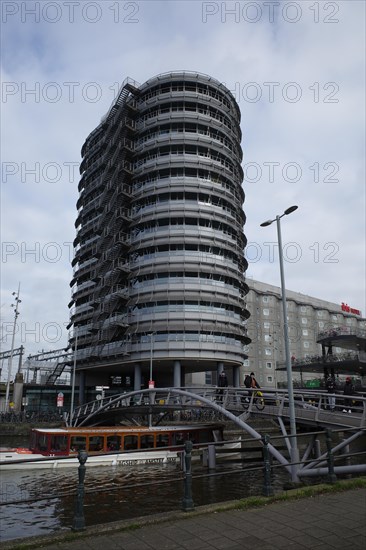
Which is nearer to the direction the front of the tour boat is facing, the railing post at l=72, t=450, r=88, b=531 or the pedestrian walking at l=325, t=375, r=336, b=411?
the railing post

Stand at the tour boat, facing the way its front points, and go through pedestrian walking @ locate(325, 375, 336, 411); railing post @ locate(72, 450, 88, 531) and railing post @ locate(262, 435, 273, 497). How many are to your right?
0

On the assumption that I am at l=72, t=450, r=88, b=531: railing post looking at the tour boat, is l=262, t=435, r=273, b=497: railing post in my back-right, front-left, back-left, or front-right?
front-right

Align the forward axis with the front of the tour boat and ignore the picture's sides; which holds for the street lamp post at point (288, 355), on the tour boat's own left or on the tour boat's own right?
on the tour boat's own left

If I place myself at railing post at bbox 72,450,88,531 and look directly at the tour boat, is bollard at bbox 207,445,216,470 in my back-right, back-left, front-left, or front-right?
front-right

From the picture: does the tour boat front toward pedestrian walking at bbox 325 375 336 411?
no

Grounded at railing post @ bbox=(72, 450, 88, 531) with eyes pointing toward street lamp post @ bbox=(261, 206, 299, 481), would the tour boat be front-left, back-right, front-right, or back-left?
front-left

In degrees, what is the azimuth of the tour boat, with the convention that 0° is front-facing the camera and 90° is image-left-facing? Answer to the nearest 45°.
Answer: approximately 45°

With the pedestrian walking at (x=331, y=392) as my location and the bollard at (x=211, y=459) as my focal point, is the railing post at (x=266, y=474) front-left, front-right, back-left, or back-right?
front-left

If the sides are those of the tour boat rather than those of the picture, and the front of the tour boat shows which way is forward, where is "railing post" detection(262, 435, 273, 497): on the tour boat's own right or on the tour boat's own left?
on the tour boat's own left

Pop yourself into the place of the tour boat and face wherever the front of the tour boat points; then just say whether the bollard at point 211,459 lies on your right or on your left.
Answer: on your left

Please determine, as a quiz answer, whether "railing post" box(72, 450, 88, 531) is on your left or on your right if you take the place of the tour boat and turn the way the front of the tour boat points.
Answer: on your left

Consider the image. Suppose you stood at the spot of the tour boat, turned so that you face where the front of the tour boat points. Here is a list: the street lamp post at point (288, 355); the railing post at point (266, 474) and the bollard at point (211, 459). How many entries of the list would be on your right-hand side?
0

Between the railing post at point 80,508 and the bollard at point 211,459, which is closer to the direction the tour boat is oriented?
the railing post
